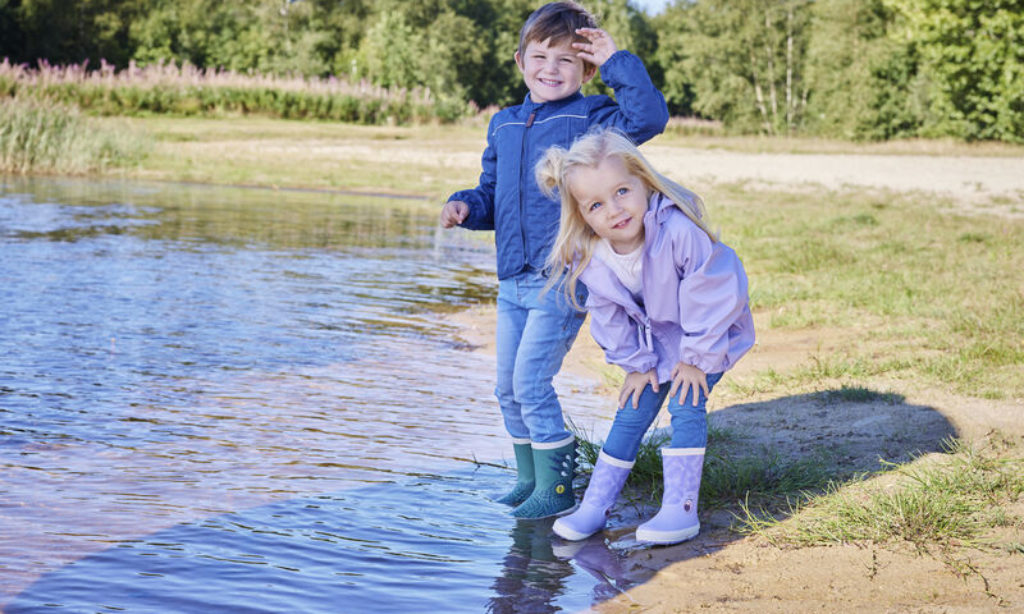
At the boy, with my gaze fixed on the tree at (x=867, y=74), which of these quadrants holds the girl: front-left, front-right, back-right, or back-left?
back-right

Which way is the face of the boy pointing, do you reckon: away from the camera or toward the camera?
toward the camera

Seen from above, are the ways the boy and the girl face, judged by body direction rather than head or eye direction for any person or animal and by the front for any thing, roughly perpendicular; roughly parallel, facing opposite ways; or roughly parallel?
roughly parallel

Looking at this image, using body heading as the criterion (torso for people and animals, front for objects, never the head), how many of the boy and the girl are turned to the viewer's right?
0

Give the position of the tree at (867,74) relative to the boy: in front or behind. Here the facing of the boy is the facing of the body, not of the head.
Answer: behind

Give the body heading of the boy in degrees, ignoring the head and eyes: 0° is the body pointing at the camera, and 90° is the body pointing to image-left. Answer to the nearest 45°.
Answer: approximately 45°

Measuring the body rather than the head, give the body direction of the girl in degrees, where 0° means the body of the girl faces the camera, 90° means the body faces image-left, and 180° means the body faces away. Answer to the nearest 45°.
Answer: approximately 45°

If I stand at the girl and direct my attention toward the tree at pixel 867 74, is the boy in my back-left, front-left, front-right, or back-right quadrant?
front-left

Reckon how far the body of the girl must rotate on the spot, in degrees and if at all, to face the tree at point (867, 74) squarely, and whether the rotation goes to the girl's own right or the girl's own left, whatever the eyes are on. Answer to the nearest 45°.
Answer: approximately 135° to the girl's own right
